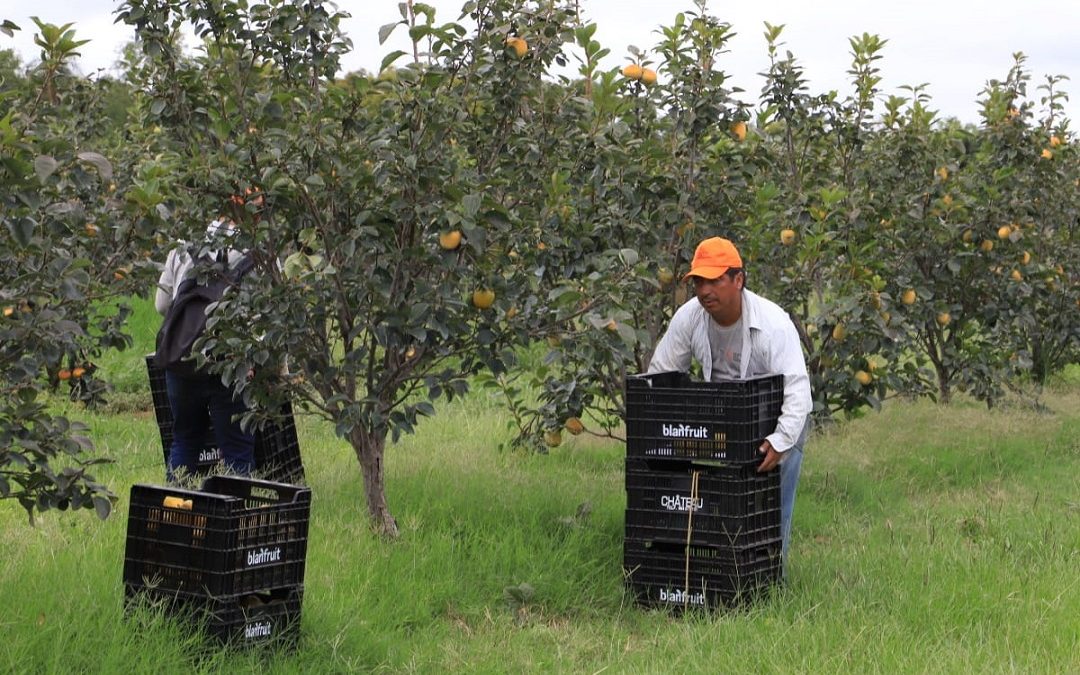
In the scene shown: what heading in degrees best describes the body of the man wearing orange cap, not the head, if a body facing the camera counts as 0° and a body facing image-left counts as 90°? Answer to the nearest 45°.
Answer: approximately 45°
